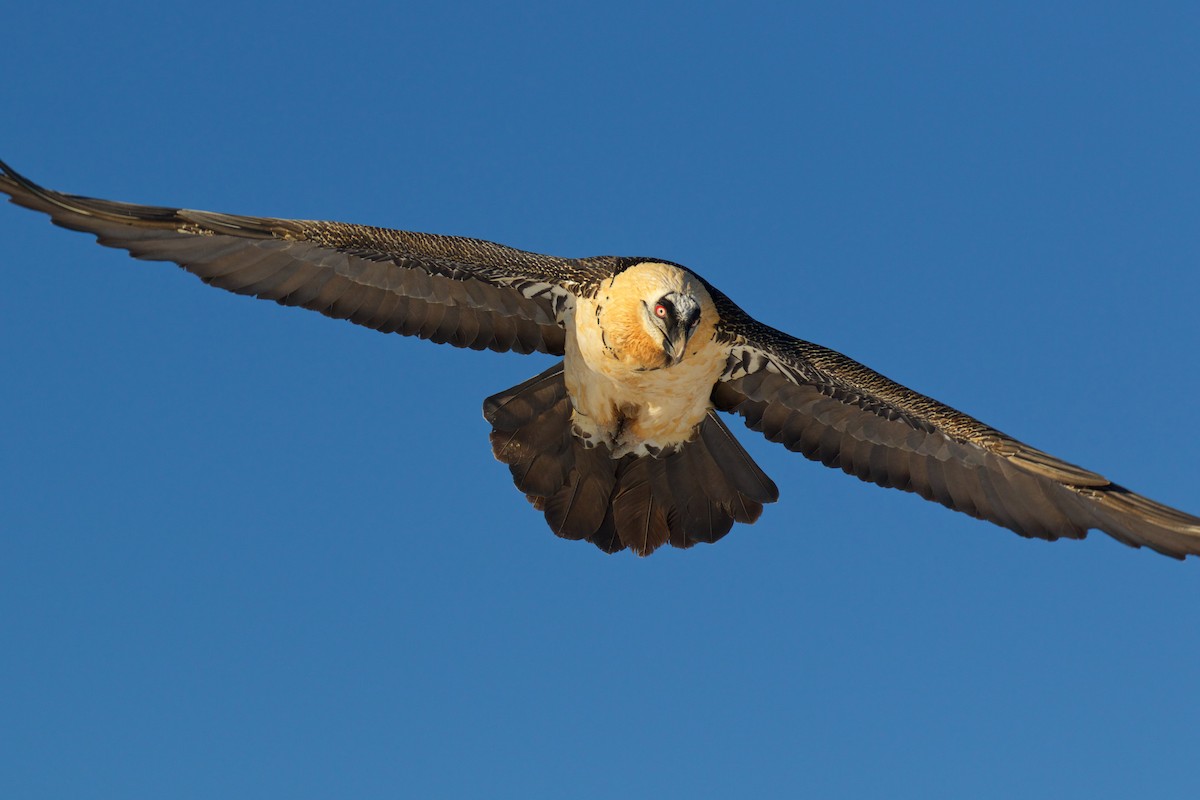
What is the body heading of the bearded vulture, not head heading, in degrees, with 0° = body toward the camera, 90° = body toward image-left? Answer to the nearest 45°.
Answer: approximately 0°
